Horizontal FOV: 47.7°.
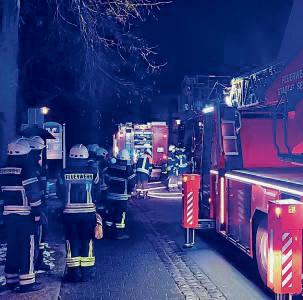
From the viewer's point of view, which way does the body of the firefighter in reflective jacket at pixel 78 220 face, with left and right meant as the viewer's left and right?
facing away from the viewer

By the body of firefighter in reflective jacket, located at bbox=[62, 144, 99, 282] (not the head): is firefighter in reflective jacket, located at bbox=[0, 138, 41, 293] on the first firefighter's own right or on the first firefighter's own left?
on the first firefighter's own left

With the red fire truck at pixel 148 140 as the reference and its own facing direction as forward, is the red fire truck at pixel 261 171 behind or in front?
behind

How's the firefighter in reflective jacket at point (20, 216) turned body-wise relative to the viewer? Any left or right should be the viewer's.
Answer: facing away from the viewer and to the right of the viewer

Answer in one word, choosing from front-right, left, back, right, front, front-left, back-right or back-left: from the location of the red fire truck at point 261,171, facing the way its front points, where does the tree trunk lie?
front-left

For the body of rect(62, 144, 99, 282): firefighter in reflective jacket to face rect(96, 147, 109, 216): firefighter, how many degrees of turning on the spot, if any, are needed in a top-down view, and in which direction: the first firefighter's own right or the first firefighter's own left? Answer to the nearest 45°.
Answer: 0° — they already face them

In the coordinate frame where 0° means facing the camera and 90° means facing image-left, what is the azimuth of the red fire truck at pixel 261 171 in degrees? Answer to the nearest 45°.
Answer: approximately 135°

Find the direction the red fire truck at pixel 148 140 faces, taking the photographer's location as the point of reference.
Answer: facing away from the viewer and to the left of the viewer

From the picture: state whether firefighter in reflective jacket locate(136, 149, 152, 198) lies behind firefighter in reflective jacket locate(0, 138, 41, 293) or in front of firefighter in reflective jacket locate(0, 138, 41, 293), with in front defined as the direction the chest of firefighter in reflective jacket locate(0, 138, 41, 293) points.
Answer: in front

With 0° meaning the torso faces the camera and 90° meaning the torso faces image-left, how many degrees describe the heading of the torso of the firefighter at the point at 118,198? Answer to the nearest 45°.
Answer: approximately 225°
